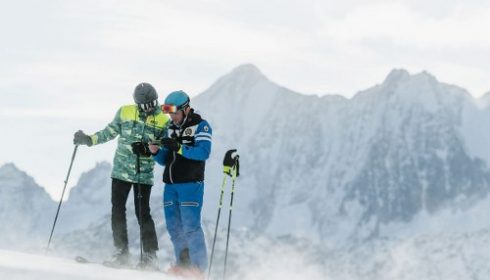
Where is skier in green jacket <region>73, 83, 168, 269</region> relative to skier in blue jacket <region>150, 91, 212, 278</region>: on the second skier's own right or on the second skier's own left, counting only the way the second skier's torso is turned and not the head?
on the second skier's own right

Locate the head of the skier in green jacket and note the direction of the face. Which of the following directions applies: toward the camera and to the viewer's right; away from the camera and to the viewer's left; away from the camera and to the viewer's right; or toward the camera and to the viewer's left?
toward the camera and to the viewer's right

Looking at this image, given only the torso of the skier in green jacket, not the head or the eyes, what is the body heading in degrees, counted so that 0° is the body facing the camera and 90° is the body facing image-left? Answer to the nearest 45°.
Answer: approximately 0°
